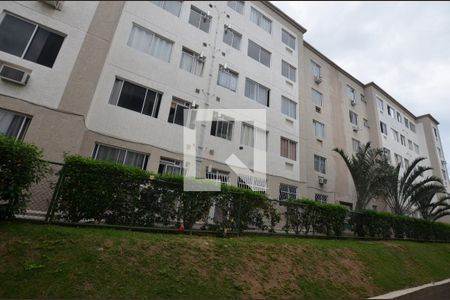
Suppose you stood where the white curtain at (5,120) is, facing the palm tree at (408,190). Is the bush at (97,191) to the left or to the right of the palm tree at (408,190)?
right

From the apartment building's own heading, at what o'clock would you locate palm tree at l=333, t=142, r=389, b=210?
The palm tree is roughly at 10 o'clock from the apartment building.

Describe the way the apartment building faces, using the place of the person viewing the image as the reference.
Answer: facing the viewer and to the right of the viewer

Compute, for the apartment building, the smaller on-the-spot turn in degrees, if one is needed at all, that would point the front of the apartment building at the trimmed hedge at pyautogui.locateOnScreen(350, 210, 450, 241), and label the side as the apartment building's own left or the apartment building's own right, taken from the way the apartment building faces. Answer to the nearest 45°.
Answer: approximately 45° to the apartment building's own left
